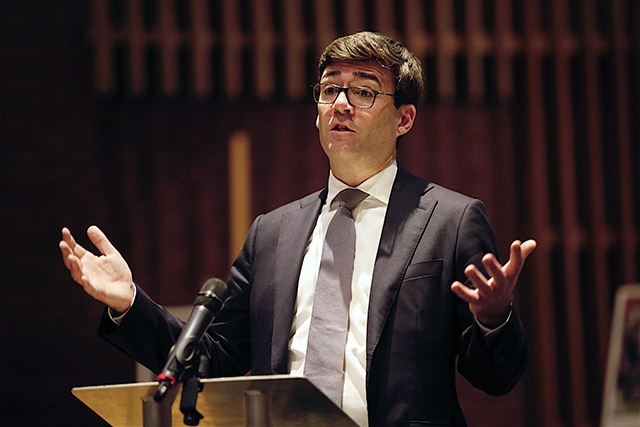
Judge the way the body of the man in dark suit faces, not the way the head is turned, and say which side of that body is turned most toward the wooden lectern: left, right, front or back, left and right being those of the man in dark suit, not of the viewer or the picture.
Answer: front

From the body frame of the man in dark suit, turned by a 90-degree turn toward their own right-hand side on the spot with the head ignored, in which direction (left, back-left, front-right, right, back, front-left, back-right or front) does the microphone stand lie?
left

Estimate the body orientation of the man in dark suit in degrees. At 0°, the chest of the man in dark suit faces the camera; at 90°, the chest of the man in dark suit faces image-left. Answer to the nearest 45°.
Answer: approximately 45°

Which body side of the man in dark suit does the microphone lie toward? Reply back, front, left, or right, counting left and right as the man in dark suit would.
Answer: front
